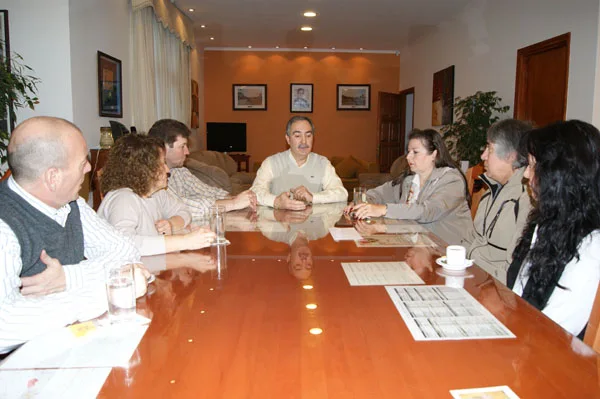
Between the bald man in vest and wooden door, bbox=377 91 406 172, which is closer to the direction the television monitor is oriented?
the bald man in vest

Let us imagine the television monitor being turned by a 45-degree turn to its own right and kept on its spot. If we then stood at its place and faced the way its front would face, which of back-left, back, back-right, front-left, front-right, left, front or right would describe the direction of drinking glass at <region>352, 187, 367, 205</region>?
front-left

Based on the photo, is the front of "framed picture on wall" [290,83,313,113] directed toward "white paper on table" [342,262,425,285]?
yes

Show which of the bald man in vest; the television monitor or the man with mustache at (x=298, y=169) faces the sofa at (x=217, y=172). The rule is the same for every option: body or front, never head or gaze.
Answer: the television monitor

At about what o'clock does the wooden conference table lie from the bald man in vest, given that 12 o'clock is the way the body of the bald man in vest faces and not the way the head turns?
The wooden conference table is roughly at 12 o'clock from the bald man in vest.

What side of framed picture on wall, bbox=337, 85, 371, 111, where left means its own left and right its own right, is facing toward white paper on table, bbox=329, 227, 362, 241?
front

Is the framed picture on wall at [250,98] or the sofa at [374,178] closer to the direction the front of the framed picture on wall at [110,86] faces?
the sofa

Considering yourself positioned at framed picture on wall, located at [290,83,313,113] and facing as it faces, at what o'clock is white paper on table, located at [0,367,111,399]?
The white paper on table is roughly at 12 o'clock from the framed picture on wall.

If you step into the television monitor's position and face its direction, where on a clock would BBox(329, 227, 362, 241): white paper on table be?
The white paper on table is roughly at 12 o'clock from the television monitor.

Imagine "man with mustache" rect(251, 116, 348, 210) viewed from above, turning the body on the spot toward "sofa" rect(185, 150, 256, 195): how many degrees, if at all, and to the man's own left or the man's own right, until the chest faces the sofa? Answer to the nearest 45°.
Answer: approximately 180°

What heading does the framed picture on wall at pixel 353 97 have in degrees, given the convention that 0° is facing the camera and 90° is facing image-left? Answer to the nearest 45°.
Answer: approximately 0°

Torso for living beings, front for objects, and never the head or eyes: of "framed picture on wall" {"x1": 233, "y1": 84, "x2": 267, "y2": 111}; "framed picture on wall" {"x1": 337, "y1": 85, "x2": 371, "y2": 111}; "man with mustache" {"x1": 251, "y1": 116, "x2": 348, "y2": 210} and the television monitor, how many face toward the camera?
4

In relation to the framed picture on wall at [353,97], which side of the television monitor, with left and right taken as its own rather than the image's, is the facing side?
left

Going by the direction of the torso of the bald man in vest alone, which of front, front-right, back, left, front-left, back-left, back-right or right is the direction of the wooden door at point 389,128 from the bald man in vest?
left

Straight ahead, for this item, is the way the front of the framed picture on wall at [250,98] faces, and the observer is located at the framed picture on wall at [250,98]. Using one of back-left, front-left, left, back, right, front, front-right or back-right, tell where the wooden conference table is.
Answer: front

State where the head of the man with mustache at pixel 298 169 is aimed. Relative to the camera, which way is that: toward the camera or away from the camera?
toward the camera

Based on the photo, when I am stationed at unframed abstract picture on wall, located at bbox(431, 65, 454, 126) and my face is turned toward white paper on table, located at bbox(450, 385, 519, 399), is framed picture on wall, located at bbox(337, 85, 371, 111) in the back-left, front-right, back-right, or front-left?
back-right

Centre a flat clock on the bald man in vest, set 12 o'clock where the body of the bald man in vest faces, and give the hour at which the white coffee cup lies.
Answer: The white coffee cup is roughly at 11 o'clock from the bald man in vest.

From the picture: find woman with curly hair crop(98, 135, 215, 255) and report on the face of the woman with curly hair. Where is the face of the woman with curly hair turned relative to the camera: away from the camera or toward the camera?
away from the camera

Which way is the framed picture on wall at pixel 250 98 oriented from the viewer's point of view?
toward the camera
